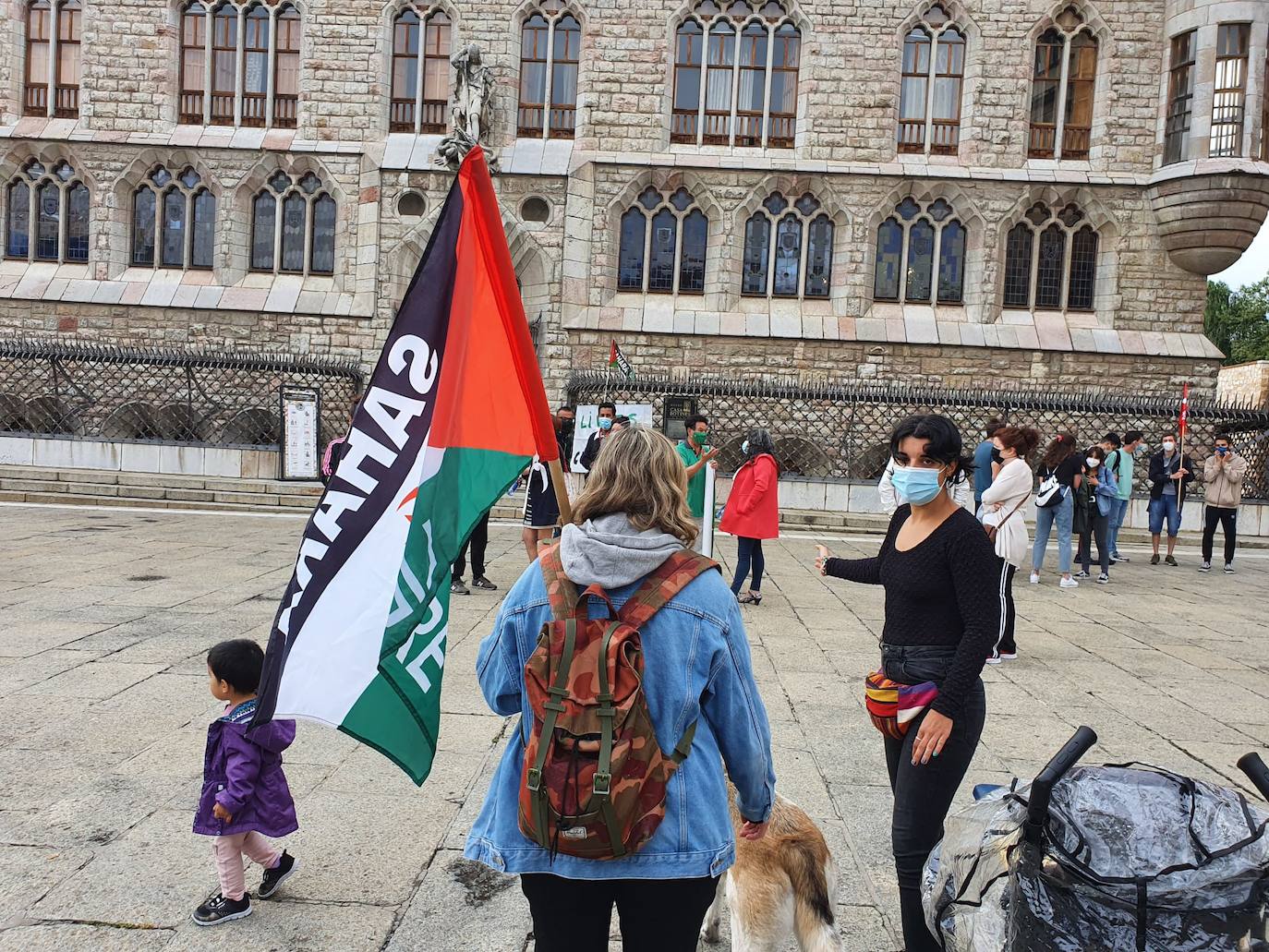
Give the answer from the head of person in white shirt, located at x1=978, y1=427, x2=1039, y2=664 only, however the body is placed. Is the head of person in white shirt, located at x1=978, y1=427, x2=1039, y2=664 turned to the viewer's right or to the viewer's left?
to the viewer's left

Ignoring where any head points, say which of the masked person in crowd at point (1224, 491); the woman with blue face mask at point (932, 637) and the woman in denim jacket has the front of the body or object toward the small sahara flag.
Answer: the woman in denim jacket

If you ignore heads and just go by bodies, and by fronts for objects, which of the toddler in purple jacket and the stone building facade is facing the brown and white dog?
the stone building facade

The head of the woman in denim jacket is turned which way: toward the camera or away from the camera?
away from the camera

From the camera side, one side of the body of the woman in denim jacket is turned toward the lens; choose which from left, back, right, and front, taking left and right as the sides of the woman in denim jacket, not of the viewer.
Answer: back

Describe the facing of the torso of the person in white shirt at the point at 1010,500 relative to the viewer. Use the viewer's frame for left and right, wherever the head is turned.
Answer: facing to the left of the viewer

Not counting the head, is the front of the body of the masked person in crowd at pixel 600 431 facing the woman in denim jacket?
yes

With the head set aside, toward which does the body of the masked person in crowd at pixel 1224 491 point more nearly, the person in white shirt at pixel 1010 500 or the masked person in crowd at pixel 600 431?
the person in white shirt

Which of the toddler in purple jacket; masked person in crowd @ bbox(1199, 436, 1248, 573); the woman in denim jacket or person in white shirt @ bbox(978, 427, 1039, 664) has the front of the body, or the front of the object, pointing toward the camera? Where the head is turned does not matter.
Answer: the masked person in crowd

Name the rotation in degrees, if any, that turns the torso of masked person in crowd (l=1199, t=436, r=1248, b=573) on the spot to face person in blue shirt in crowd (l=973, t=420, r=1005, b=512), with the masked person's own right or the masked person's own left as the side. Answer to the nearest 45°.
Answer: approximately 45° to the masked person's own right

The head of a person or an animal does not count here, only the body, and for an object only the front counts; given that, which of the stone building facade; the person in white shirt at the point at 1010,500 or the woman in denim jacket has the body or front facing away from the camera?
the woman in denim jacket

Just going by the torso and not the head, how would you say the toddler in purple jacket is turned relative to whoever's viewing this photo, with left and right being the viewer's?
facing to the left of the viewer
